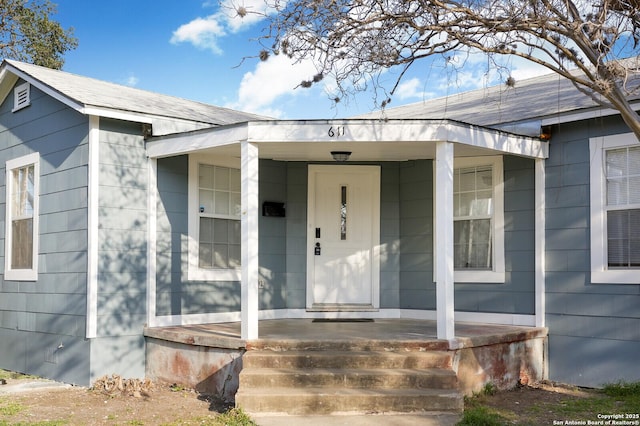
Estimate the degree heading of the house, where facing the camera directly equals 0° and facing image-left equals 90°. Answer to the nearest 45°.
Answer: approximately 0°
